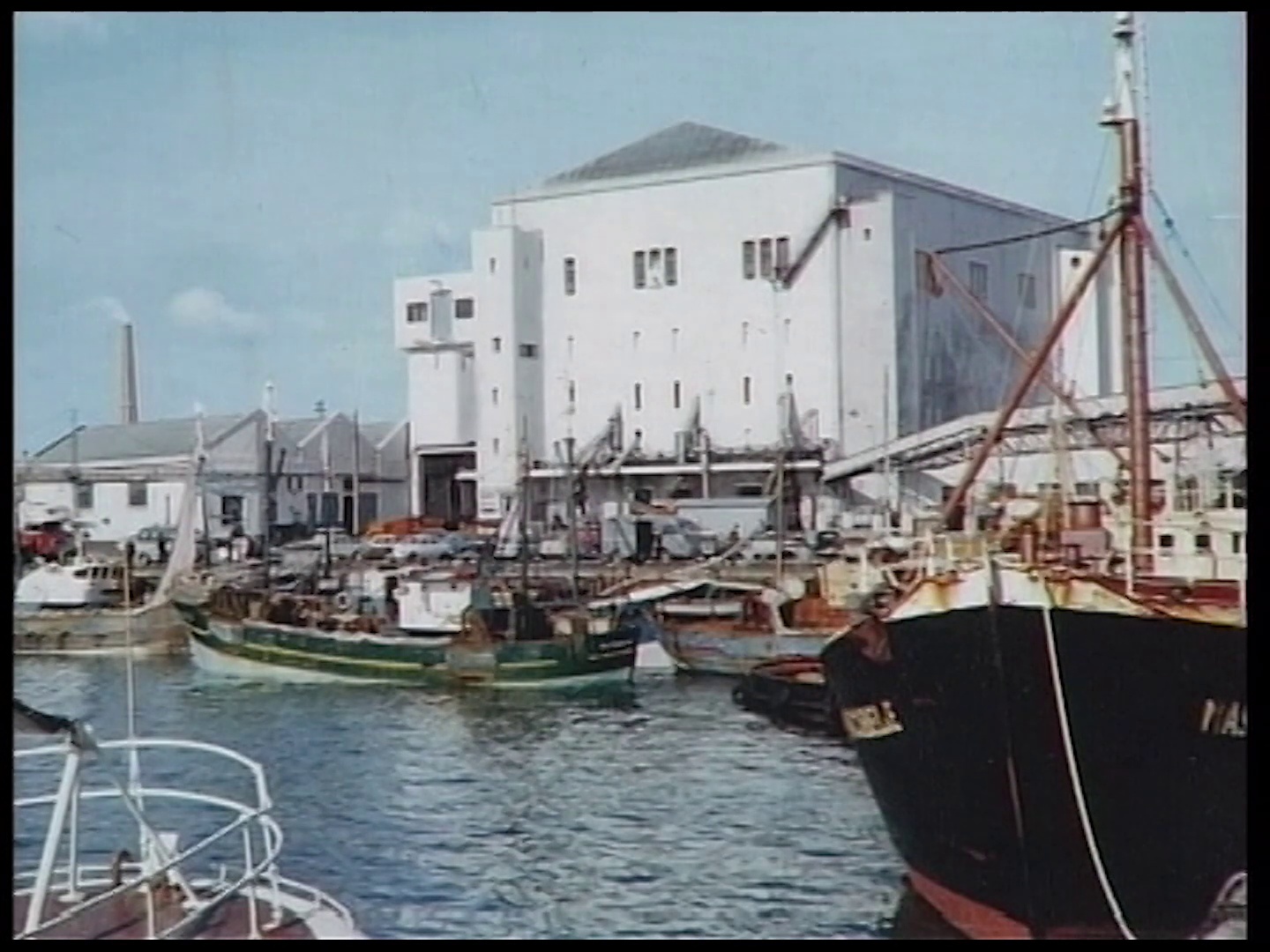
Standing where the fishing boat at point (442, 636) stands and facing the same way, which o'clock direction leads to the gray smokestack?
The gray smokestack is roughly at 2 o'clock from the fishing boat.

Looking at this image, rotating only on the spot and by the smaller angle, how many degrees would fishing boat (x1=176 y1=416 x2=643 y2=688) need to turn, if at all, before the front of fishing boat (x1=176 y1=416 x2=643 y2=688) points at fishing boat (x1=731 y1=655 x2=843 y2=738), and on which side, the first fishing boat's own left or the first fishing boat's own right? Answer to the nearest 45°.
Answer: approximately 180°

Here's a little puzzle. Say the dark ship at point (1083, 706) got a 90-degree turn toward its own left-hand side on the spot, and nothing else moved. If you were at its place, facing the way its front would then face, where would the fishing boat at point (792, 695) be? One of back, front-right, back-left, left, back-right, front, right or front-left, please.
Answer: back-right

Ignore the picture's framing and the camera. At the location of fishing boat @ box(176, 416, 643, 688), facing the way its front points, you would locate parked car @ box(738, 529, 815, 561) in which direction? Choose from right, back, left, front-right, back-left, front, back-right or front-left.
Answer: back

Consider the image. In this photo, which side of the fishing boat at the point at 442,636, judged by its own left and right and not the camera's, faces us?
left

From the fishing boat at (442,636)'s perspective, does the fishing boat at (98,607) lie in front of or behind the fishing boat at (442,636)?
in front
